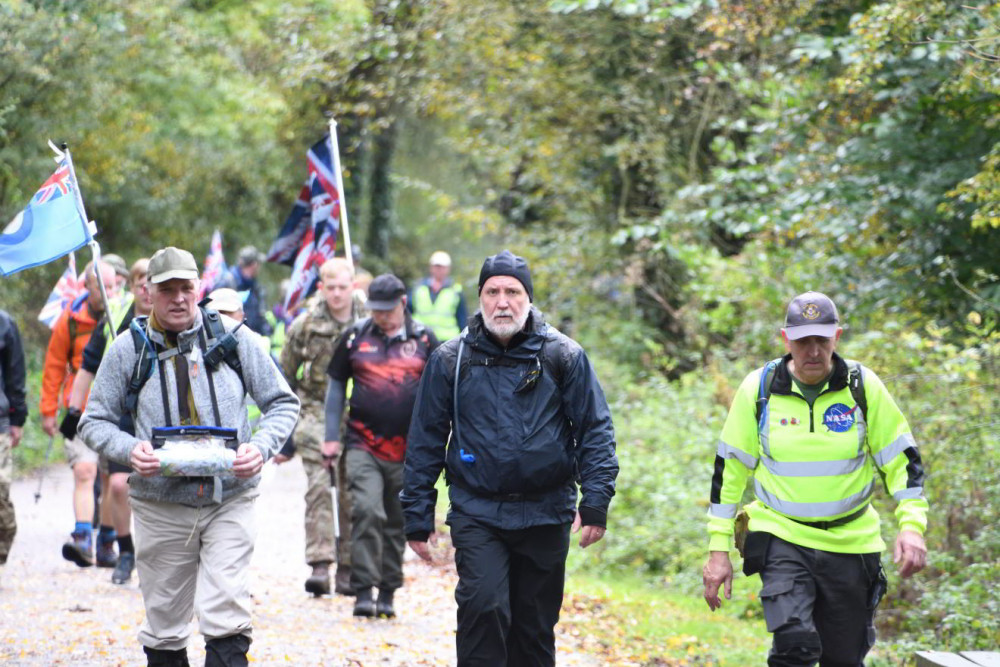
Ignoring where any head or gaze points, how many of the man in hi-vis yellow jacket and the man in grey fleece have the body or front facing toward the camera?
2

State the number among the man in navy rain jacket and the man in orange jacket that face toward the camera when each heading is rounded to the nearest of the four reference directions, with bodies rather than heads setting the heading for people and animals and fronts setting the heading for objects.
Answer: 2

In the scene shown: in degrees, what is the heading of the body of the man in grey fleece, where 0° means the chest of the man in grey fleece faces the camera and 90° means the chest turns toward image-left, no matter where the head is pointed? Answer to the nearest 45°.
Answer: approximately 0°

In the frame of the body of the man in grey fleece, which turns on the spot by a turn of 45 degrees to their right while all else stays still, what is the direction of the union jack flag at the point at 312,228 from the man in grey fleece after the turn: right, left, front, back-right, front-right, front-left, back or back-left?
back-right

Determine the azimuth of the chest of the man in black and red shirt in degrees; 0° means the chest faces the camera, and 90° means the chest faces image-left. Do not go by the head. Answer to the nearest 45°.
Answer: approximately 0°
